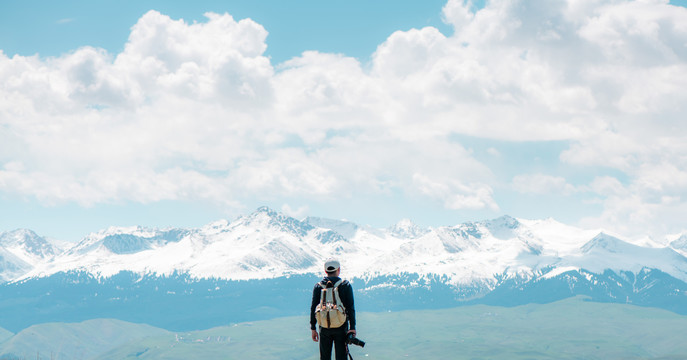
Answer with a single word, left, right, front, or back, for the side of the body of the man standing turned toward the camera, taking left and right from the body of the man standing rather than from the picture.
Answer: back

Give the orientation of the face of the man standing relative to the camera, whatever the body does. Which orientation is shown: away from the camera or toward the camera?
away from the camera
